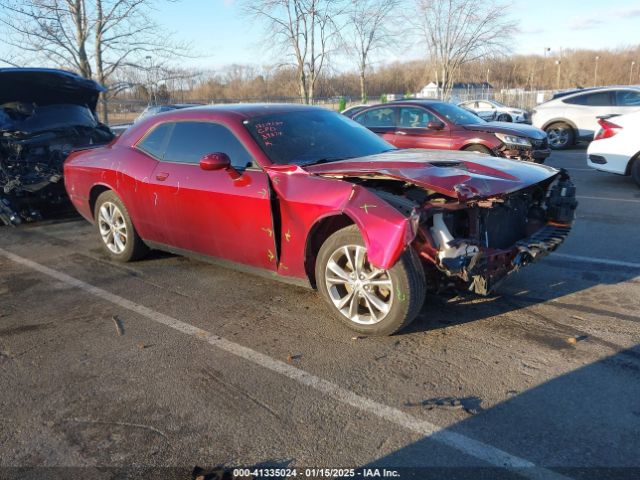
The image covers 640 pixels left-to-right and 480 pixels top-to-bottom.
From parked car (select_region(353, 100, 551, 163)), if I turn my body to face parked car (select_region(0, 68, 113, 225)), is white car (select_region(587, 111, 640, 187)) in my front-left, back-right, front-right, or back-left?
back-left

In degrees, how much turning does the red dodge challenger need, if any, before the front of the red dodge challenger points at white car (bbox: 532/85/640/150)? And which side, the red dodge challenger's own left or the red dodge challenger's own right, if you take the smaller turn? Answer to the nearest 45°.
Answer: approximately 90° to the red dodge challenger's own left

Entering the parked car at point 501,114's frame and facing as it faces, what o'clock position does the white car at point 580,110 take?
The white car is roughly at 1 o'clock from the parked car.

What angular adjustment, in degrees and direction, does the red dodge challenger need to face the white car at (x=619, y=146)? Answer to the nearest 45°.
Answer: approximately 90° to its left

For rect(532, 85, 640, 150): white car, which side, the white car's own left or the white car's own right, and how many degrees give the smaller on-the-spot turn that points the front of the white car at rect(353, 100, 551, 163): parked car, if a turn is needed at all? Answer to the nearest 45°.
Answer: approximately 90° to the white car's own right

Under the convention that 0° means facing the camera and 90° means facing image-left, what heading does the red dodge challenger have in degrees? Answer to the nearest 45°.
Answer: approximately 315°

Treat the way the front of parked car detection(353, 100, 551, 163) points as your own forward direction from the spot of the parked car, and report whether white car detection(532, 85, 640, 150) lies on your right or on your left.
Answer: on your left

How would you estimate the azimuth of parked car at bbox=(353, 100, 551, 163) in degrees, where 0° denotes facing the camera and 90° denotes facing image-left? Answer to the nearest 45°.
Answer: approximately 315°

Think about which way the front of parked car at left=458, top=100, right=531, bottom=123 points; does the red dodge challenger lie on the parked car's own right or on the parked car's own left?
on the parked car's own right

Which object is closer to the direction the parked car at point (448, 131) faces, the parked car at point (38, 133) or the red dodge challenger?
the red dodge challenger
